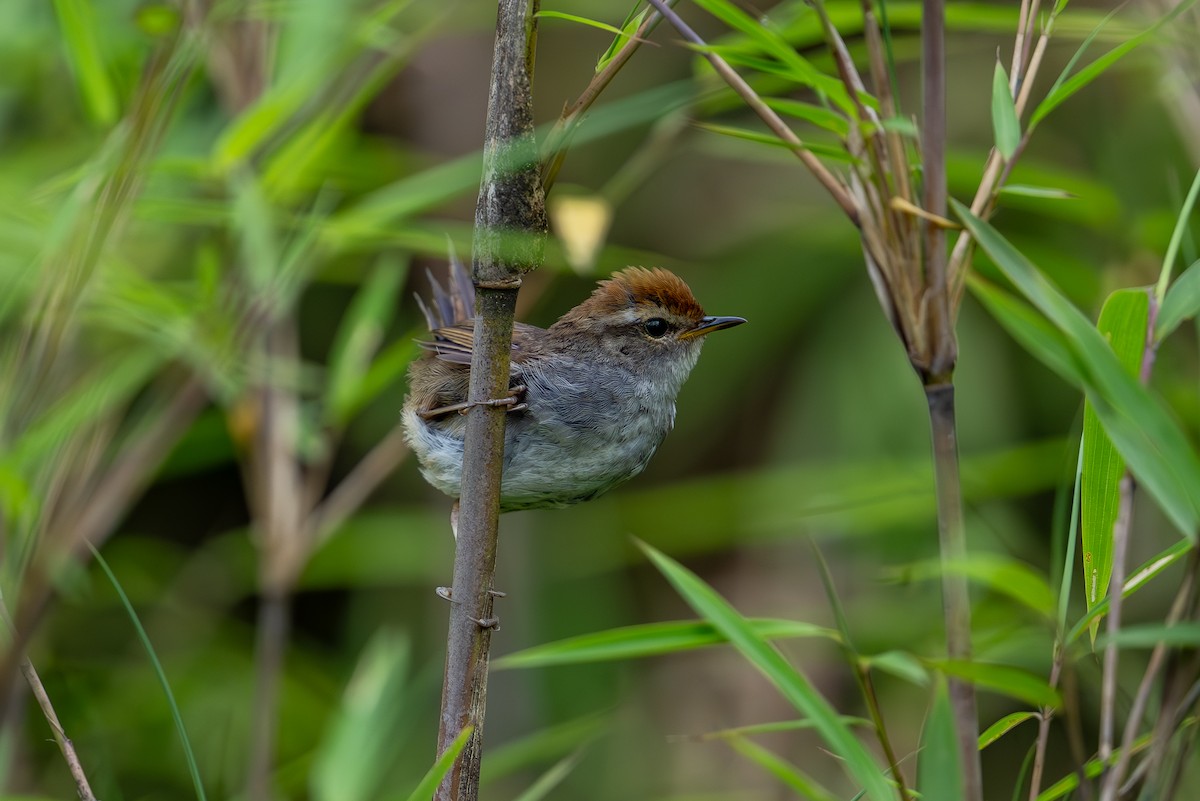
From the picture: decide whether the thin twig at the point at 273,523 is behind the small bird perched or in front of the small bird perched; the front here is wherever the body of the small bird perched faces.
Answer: behind

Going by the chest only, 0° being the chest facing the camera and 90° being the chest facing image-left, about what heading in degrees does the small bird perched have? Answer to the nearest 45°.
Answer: approximately 270°
